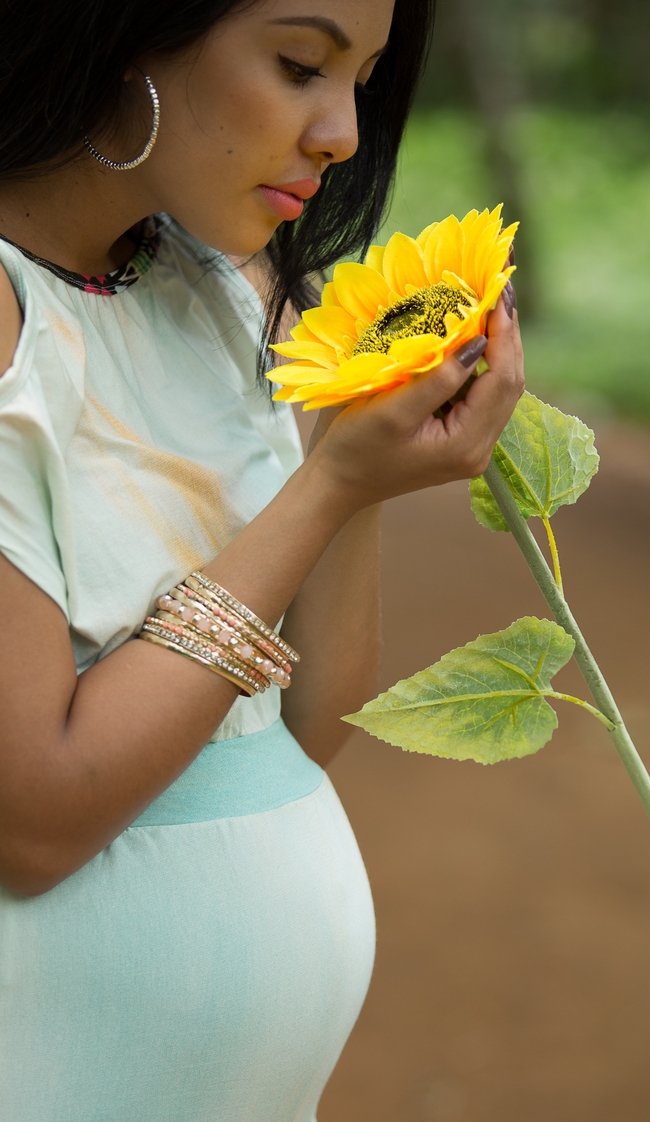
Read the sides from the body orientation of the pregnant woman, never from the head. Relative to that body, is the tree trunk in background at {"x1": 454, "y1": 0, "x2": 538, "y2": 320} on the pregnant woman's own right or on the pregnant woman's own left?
on the pregnant woman's own left

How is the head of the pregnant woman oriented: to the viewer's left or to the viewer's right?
to the viewer's right

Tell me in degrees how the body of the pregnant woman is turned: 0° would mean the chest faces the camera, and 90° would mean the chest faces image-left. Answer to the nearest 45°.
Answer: approximately 315°
